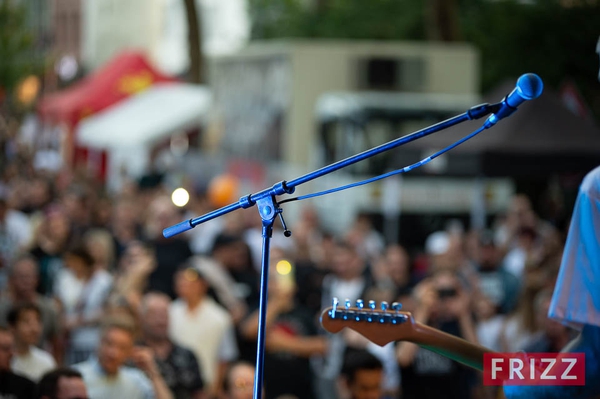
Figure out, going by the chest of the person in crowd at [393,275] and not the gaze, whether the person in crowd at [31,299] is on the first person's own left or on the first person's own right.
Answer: on the first person's own right

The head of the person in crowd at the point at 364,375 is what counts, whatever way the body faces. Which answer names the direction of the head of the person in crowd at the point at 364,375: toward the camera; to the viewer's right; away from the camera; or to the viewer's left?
toward the camera

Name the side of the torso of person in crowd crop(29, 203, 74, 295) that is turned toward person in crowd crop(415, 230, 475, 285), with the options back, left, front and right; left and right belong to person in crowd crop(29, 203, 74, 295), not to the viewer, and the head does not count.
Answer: left

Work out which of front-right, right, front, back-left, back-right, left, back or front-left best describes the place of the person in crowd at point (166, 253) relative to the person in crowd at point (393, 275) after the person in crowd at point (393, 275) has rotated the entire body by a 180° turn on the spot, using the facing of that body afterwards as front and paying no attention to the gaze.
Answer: left

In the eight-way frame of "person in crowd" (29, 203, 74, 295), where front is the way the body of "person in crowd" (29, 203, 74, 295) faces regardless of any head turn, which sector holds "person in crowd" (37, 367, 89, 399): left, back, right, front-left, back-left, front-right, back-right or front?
front

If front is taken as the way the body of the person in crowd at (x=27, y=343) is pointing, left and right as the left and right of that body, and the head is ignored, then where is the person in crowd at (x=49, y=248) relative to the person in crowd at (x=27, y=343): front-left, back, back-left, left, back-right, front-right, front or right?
back-left

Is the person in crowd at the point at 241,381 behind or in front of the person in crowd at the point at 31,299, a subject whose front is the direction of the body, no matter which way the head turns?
in front

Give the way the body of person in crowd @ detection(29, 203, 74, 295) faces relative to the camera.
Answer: toward the camera

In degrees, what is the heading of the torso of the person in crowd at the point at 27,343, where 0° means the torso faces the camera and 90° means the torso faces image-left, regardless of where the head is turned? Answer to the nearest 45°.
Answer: approximately 315°

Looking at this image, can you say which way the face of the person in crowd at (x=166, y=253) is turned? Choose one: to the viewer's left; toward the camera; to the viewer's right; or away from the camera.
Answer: toward the camera

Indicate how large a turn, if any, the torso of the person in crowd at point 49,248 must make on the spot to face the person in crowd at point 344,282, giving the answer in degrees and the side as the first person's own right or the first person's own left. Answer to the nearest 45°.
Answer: approximately 45° to the first person's own left

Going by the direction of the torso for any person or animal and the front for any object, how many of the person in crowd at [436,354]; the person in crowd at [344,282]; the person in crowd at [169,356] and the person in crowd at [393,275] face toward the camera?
4

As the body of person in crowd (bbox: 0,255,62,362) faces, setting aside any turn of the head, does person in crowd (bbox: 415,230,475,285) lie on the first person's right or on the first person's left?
on the first person's left

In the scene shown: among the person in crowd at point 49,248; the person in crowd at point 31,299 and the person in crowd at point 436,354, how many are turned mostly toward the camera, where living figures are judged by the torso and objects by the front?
3

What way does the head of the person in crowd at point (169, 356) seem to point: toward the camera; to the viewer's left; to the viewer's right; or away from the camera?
toward the camera
